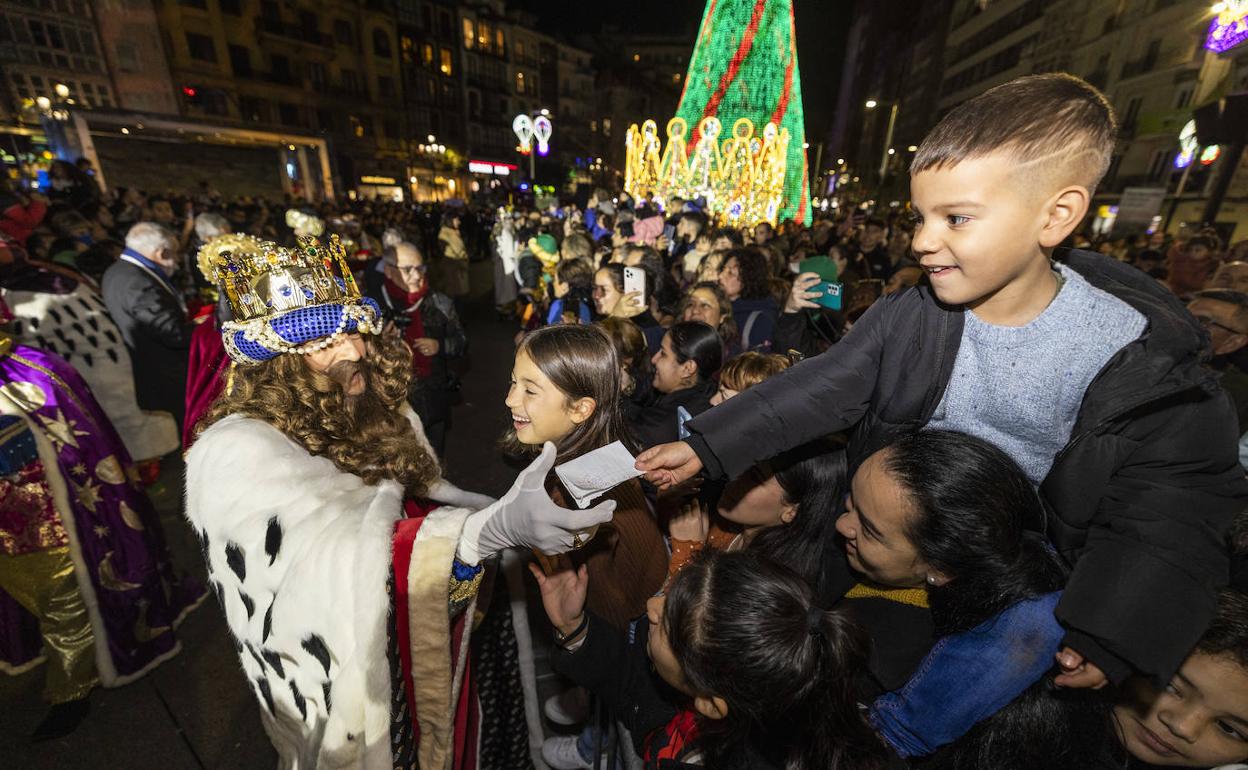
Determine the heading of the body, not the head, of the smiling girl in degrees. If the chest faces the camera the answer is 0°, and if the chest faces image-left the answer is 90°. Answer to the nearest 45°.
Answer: approximately 90°

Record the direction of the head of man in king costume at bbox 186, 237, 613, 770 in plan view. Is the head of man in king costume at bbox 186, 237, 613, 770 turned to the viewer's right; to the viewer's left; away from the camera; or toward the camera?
to the viewer's right

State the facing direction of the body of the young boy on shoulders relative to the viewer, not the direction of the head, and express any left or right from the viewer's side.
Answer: facing the viewer and to the left of the viewer

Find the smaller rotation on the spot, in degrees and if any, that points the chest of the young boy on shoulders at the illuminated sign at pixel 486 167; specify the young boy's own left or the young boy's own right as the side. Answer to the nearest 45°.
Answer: approximately 90° to the young boy's own right

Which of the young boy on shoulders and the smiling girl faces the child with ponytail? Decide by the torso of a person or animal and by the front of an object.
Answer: the young boy on shoulders

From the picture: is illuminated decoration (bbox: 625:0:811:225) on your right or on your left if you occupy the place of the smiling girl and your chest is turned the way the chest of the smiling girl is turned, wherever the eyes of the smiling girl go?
on your right

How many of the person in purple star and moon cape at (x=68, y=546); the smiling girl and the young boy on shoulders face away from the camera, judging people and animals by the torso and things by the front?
0

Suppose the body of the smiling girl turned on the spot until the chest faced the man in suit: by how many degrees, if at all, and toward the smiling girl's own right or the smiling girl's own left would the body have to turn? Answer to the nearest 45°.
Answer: approximately 45° to the smiling girl's own right

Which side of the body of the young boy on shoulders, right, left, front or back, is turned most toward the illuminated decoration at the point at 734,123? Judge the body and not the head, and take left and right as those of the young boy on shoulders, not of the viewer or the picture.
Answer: right

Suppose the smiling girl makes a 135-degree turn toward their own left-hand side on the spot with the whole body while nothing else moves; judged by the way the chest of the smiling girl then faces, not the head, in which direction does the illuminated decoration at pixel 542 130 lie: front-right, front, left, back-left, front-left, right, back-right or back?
back-left

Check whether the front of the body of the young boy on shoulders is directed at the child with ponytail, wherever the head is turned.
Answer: yes

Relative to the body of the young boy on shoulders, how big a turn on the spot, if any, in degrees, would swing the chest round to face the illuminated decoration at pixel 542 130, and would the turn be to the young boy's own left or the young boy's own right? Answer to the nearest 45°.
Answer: approximately 90° to the young boy's own right

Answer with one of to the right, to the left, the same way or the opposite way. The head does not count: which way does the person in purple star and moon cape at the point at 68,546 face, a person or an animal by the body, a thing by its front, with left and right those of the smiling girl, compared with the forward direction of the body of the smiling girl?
to the left

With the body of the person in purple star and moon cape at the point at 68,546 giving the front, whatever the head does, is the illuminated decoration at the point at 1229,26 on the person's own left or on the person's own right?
on the person's own left

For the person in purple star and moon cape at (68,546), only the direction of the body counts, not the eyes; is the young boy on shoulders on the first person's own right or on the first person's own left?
on the first person's own left
